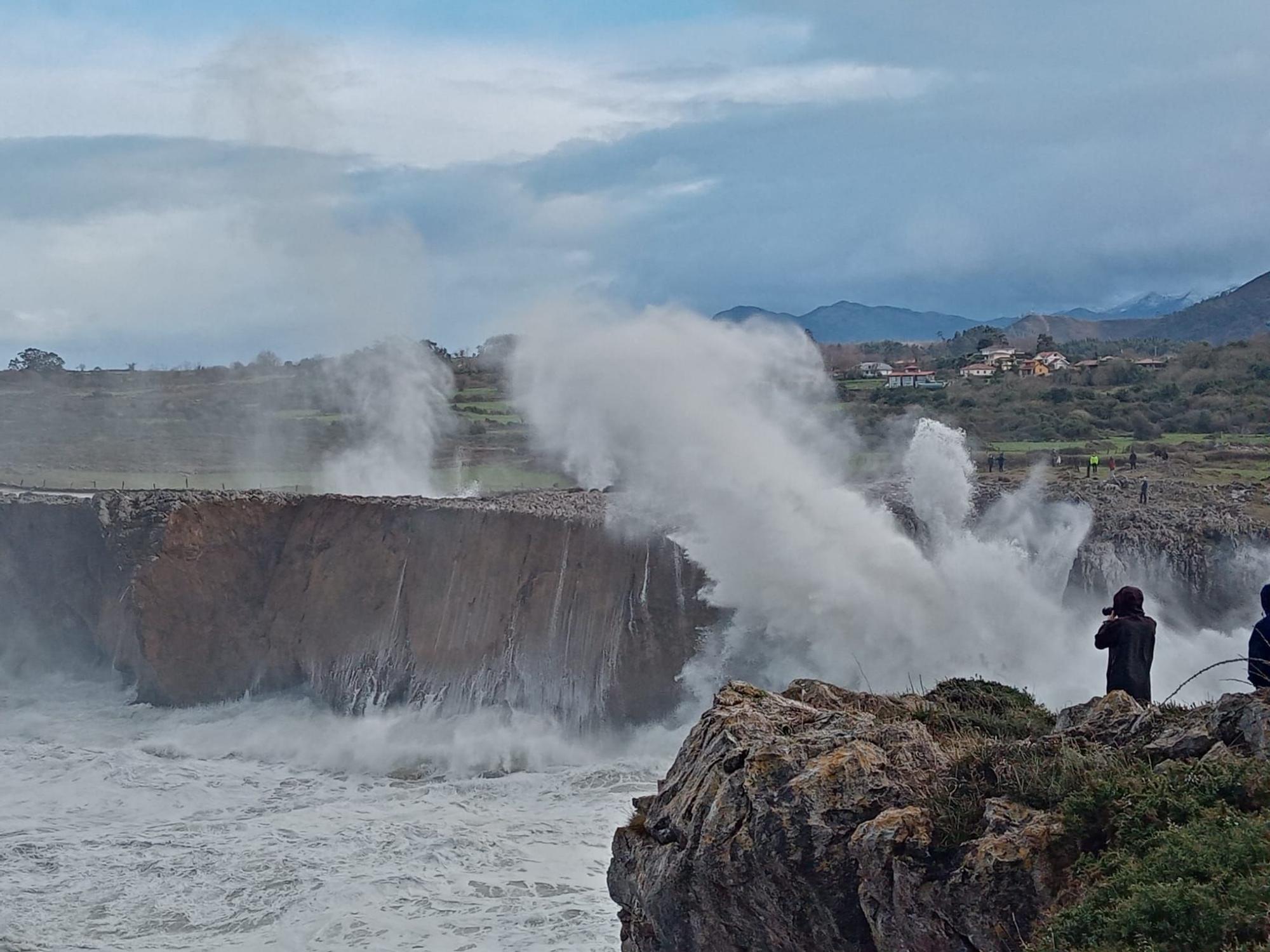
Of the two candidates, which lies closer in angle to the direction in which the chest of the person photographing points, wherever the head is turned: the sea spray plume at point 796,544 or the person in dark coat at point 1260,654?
the sea spray plume

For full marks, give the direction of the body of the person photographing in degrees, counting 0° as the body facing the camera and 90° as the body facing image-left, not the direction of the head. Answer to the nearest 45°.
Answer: approximately 135°

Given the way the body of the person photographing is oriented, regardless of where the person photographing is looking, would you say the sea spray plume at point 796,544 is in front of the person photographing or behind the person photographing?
in front
